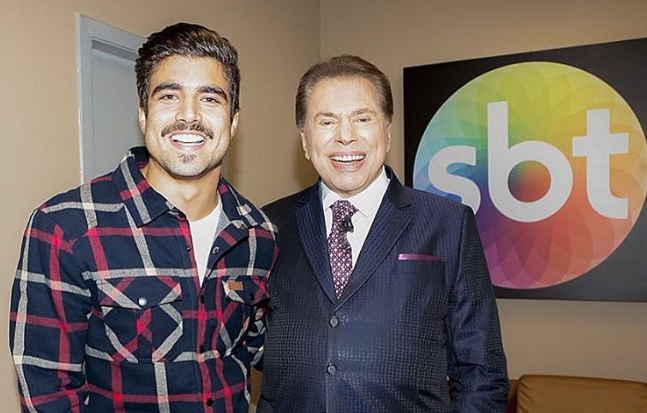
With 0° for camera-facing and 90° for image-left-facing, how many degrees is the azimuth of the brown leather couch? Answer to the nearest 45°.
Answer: approximately 0°

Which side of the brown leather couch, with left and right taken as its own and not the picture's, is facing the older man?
front

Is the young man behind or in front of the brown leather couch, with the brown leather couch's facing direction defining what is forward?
in front
